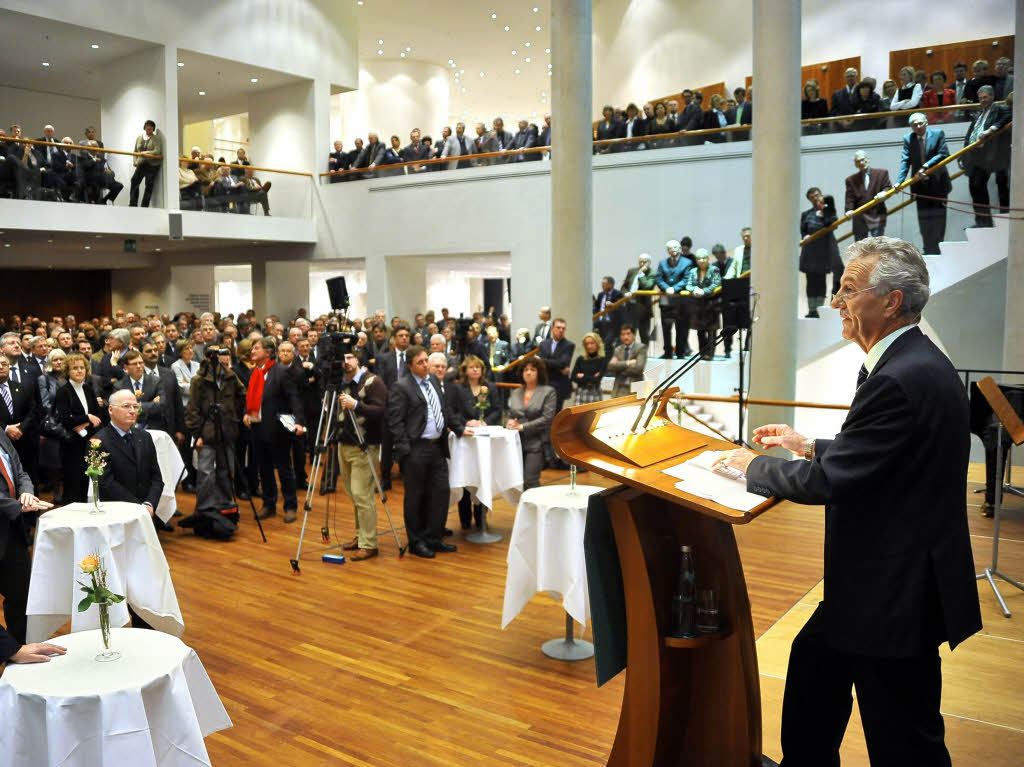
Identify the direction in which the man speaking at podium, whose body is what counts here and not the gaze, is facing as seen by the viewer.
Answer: to the viewer's left

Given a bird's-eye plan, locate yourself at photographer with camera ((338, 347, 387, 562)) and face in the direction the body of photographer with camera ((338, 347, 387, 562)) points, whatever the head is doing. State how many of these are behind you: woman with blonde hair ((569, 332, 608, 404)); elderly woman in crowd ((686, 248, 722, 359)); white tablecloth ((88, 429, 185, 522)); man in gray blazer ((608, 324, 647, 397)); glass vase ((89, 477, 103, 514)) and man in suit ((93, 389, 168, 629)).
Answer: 3

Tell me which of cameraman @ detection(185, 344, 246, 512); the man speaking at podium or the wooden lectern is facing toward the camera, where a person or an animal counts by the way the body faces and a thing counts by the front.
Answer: the cameraman

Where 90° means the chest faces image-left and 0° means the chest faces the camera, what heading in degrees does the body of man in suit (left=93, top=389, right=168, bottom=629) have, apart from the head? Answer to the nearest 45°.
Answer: approximately 315°

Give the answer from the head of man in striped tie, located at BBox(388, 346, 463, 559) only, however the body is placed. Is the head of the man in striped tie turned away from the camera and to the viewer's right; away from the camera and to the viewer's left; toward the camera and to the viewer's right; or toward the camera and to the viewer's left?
toward the camera and to the viewer's right

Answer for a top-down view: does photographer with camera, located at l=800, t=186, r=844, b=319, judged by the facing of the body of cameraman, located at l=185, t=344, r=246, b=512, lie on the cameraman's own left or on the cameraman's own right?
on the cameraman's own left

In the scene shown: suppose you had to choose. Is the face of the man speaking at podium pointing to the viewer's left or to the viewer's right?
to the viewer's left

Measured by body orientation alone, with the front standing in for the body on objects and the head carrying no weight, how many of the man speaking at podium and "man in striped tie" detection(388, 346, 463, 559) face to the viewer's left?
1
